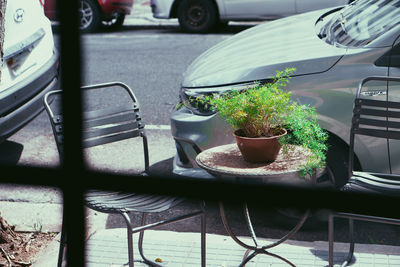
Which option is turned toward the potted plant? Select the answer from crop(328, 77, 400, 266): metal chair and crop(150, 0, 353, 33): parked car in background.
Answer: the metal chair

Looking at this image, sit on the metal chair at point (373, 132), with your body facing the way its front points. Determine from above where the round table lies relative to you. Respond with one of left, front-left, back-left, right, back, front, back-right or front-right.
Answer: front

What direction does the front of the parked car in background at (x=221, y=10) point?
to the viewer's left

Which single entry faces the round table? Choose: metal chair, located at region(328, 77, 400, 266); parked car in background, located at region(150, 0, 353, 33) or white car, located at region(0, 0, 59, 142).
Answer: the metal chair

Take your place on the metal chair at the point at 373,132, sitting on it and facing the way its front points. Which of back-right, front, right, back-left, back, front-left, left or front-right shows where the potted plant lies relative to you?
front

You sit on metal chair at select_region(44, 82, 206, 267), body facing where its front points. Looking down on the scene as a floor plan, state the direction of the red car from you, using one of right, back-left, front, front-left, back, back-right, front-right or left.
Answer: back-left

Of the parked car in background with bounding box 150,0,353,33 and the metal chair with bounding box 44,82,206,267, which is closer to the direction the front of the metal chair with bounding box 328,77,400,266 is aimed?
the metal chair

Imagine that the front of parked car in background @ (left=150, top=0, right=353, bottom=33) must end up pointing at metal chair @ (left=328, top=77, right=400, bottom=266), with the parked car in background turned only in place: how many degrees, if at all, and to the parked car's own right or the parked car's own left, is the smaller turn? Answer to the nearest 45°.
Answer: approximately 90° to the parked car's own left

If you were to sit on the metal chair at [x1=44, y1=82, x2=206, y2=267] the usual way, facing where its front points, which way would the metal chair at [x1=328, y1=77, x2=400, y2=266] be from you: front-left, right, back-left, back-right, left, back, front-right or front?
front-left

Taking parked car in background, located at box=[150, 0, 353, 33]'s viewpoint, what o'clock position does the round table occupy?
The round table is roughly at 9 o'clock from the parked car in background.

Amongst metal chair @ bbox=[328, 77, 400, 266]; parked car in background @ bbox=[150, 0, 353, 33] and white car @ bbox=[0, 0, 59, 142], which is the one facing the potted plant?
the metal chair

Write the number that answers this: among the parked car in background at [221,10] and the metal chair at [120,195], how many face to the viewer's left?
1

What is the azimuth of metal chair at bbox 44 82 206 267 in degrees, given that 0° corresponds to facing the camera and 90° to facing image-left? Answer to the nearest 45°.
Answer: approximately 315°
